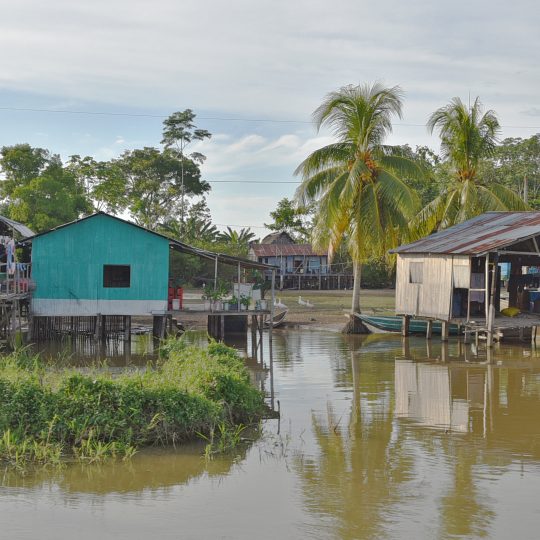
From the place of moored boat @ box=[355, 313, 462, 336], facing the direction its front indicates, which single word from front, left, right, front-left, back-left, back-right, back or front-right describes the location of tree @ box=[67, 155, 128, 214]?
front-right

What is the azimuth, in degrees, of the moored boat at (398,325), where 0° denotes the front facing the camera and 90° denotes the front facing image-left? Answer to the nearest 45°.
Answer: approximately 90°

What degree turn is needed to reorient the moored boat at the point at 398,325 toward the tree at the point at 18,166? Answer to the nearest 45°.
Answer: approximately 45° to its right

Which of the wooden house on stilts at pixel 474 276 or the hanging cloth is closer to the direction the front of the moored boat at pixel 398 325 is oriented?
the hanging cloth

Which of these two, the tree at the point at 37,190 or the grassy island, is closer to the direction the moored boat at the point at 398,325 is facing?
the tree

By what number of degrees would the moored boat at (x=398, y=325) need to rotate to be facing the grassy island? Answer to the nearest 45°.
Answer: approximately 90° to its left
